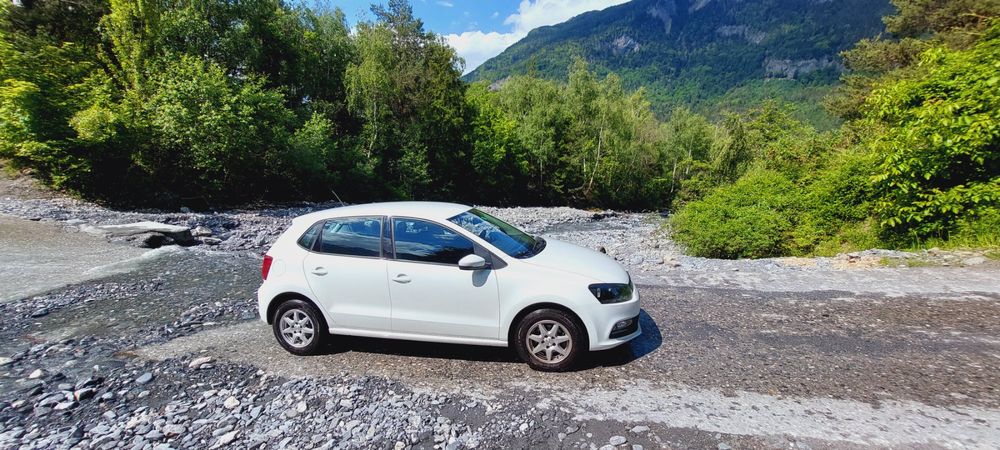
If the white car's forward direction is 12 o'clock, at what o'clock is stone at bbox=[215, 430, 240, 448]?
The stone is roughly at 5 o'clock from the white car.

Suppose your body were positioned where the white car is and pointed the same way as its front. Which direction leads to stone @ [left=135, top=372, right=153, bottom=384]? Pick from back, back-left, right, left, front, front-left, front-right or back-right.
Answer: back

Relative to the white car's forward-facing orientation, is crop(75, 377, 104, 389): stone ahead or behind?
behind

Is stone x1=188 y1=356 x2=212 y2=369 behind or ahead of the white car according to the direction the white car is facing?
behind

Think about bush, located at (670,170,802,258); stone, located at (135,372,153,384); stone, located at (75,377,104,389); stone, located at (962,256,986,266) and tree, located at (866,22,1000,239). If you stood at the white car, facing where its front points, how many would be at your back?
2

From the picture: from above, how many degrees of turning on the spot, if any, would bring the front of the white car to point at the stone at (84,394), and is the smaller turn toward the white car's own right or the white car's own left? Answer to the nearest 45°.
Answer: approximately 180°

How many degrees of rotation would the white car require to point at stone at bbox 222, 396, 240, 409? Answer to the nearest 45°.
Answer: approximately 180°

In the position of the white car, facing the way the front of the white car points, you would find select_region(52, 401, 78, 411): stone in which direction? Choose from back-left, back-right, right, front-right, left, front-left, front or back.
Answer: back

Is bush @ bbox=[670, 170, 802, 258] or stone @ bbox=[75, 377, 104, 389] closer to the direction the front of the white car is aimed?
the bush

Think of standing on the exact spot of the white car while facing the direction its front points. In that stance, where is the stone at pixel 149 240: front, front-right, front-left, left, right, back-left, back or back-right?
back-left

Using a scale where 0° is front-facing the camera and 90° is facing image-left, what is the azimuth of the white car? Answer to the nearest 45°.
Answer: approximately 270°
